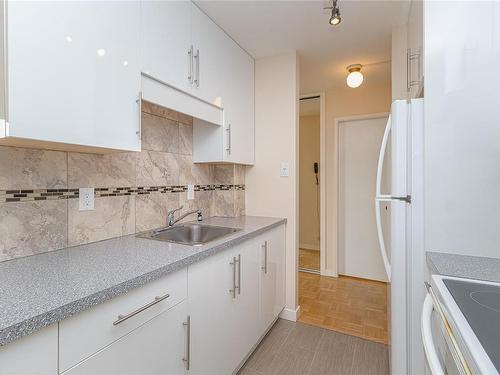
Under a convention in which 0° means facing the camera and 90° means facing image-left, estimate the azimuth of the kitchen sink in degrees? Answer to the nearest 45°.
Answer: approximately 315°

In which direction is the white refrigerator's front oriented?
to the viewer's left

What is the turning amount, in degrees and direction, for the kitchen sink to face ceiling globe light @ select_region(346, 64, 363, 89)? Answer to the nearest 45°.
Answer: approximately 45° to its left

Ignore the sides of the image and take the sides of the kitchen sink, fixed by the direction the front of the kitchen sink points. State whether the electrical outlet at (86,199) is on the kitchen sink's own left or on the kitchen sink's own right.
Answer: on the kitchen sink's own right

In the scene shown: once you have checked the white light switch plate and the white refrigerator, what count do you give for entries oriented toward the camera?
1

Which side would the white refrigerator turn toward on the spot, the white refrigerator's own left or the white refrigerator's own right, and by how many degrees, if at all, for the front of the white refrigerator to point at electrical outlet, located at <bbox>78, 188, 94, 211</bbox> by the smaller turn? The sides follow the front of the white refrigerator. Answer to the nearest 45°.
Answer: approximately 45° to the white refrigerator's own left

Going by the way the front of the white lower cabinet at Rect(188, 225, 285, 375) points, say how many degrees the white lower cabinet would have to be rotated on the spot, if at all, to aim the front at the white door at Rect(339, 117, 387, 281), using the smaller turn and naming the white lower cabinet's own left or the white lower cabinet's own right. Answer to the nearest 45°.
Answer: approximately 90° to the white lower cabinet's own left

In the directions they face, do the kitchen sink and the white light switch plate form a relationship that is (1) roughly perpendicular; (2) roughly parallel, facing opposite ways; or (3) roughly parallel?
roughly perpendicular
